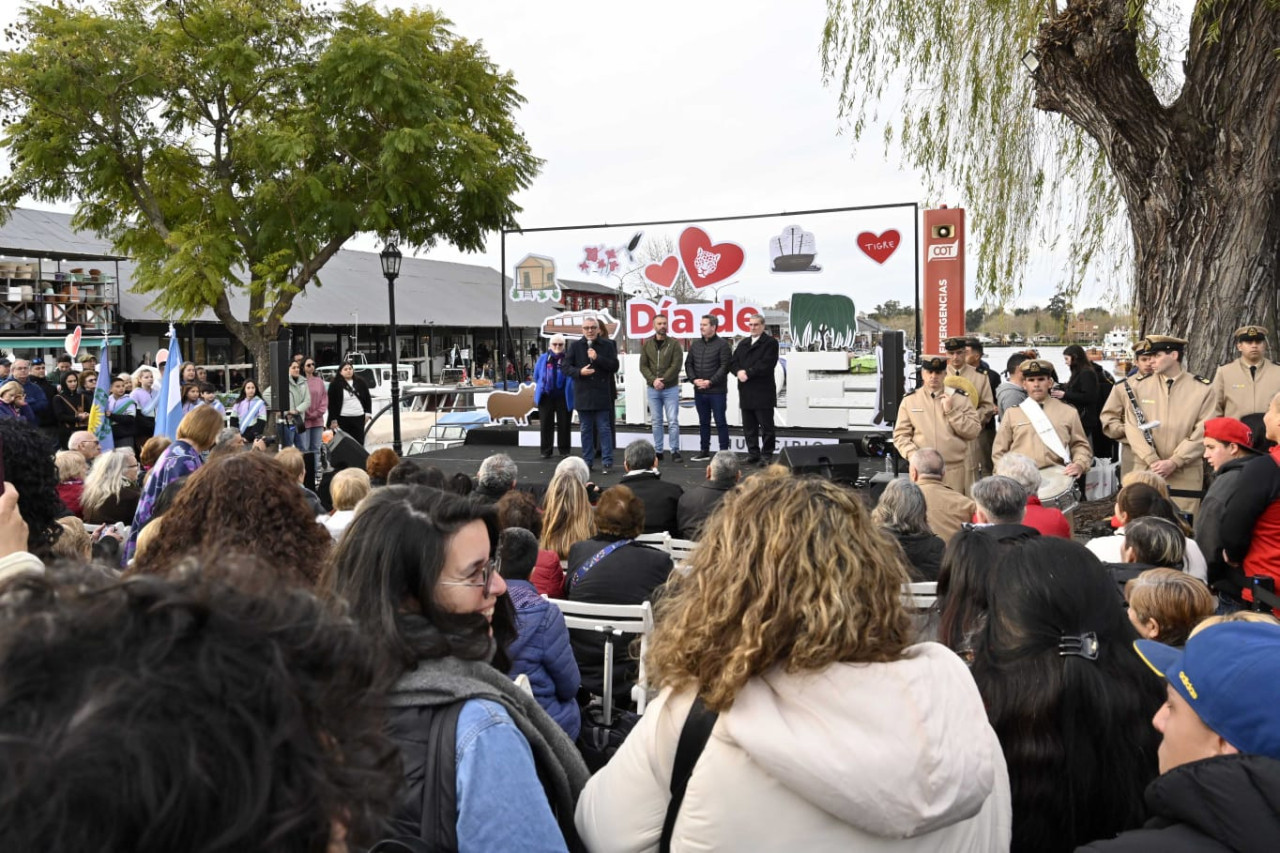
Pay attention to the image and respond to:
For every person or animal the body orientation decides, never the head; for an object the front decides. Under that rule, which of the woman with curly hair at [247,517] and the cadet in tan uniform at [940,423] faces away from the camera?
the woman with curly hair

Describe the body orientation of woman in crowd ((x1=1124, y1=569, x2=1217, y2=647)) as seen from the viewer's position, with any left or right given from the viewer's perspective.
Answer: facing away from the viewer and to the left of the viewer

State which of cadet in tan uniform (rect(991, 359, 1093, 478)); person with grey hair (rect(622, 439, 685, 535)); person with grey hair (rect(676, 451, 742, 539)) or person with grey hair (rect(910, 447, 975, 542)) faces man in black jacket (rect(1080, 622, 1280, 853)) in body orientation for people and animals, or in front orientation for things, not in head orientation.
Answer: the cadet in tan uniform

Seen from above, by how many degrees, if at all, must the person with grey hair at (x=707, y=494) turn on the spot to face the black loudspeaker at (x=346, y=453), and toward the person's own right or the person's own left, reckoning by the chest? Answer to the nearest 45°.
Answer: approximately 45° to the person's own left

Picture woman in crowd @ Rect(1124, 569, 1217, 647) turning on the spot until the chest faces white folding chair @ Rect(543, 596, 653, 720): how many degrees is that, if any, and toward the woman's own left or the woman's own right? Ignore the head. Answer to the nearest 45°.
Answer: approximately 45° to the woman's own left

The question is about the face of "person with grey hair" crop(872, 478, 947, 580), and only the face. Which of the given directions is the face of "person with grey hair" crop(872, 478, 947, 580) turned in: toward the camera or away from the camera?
away from the camera

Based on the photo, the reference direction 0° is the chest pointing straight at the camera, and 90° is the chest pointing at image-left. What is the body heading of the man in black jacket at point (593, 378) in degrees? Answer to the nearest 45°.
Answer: approximately 0°

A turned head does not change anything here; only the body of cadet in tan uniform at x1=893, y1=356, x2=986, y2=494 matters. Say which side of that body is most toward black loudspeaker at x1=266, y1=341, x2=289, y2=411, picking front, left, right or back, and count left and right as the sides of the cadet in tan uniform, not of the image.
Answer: right

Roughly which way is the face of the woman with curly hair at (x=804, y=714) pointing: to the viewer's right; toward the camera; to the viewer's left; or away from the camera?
away from the camera

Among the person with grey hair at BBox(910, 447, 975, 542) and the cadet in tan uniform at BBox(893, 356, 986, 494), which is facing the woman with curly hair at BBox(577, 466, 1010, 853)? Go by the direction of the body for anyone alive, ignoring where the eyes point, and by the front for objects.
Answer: the cadet in tan uniform
